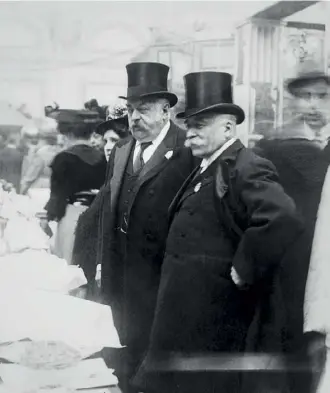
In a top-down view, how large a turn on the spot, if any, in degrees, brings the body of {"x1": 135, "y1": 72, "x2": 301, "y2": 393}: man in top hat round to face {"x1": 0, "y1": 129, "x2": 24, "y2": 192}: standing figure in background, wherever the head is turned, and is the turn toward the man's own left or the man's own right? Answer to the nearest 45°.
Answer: approximately 45° to the man's own right

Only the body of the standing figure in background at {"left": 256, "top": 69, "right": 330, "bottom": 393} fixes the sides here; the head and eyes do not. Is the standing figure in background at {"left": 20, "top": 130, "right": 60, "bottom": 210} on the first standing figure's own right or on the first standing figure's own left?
on the first standing figure's own right

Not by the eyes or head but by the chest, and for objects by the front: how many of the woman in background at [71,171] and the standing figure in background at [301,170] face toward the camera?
1

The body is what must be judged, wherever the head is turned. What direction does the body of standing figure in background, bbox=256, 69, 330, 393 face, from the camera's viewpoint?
toward the camera

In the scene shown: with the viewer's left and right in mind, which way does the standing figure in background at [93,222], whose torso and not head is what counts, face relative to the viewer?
facing the viewer and to the left of the viewer
